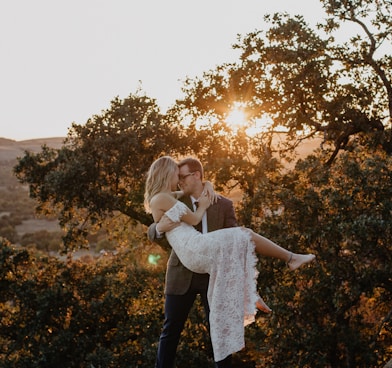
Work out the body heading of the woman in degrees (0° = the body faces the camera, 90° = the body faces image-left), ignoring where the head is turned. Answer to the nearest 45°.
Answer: approximately 270°
